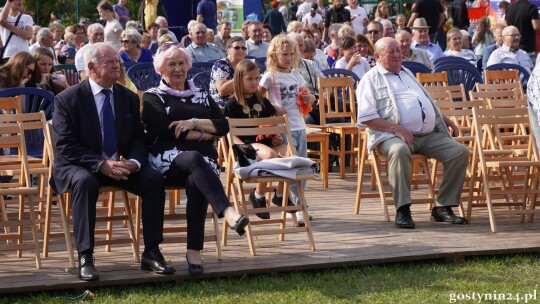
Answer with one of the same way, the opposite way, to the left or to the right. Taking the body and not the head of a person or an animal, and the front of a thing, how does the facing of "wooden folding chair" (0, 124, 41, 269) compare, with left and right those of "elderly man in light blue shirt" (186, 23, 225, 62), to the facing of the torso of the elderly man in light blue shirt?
the same way

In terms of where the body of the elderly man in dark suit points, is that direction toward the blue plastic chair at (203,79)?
no

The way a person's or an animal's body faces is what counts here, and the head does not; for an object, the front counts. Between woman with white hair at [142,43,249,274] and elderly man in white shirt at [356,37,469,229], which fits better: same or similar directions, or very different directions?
same or similar directions

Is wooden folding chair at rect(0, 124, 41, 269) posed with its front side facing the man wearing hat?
no

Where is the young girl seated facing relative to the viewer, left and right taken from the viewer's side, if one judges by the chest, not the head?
facing the viewer and to the right of the viewer

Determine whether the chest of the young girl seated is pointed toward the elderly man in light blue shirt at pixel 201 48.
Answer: no

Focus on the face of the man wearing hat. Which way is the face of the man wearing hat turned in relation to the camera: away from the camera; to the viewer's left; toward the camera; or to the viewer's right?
toward the camera

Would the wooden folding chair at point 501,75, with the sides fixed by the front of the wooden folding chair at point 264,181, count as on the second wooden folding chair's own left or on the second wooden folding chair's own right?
on the second wooden folding chair's own left

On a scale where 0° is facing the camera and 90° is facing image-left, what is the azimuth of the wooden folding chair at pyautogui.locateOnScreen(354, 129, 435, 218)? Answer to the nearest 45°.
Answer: approximately 315°

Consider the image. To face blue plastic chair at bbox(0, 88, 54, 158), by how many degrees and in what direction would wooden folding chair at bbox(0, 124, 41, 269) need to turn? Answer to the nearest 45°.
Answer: approximately 135° to its left
